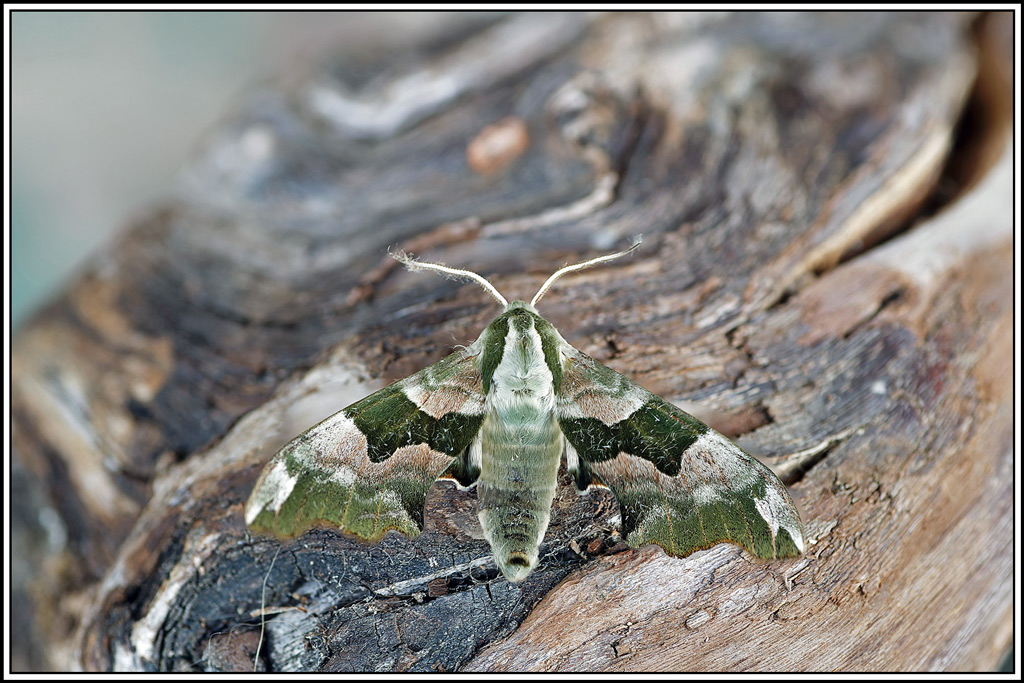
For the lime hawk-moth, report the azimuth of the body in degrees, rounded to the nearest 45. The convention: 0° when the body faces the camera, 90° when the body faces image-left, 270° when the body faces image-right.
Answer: approximately 180°
